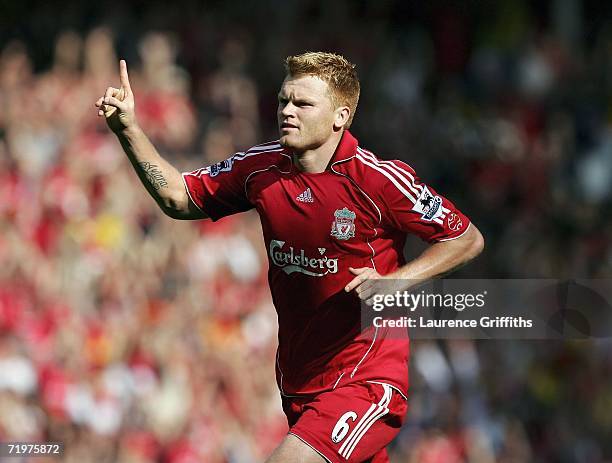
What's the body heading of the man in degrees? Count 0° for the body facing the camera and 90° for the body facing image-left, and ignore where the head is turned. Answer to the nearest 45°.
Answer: approximately 45°

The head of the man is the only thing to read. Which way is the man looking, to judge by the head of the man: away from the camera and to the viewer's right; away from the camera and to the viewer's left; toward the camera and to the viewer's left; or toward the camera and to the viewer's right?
toward the camera and to the viewer's left
